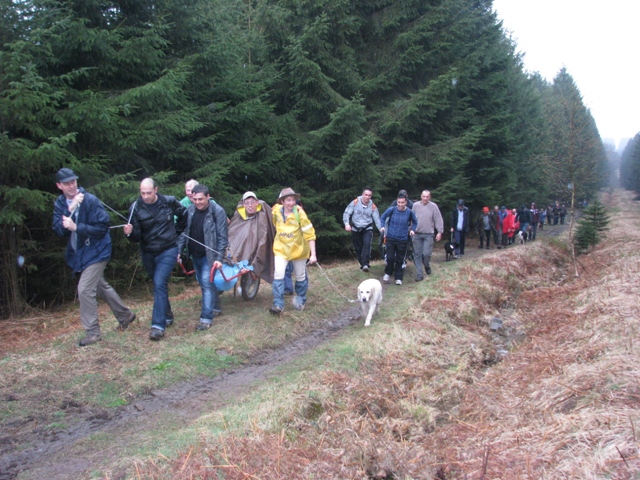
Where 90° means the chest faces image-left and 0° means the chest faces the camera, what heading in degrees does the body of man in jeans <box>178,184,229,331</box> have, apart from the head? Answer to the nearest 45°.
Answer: approximately 45°

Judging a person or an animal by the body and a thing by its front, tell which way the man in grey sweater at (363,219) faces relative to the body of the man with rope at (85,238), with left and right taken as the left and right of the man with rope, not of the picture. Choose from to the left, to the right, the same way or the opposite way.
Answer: the same way

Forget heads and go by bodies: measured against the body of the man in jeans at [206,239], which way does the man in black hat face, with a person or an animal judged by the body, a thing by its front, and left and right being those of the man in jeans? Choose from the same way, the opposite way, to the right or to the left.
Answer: the same way

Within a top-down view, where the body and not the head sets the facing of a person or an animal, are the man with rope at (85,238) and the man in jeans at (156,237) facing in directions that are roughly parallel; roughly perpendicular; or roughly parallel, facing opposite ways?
roughly parallel

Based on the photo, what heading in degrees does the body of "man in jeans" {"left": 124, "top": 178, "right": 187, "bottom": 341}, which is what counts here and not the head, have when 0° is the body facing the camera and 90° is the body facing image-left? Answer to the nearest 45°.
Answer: approximately 45°

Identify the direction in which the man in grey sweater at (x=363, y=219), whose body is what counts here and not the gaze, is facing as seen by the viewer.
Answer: toward the camera

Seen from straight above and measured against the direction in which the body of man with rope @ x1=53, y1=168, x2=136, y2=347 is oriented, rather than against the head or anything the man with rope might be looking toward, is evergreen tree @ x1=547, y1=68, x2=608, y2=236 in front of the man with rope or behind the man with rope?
behind

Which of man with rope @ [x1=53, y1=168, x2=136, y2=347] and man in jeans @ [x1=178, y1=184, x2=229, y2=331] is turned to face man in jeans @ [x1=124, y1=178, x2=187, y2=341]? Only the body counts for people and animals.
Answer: man in jeans @ [x1=178, y1=184, x2=229, y2=331]

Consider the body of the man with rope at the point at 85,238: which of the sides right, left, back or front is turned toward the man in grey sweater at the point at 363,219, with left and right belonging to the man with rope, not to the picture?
back

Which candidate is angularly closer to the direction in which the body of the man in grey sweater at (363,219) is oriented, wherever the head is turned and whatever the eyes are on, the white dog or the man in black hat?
the white dog

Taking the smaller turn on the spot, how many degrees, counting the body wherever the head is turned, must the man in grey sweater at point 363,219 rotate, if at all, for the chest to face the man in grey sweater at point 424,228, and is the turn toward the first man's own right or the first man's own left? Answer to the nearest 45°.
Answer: approximately 90° to the first man's own left

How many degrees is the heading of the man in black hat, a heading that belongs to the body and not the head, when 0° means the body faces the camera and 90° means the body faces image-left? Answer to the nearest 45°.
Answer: approximately 0°

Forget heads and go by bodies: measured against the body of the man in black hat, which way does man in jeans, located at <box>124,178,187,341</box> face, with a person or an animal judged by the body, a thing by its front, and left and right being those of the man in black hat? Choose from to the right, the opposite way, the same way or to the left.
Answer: the same way

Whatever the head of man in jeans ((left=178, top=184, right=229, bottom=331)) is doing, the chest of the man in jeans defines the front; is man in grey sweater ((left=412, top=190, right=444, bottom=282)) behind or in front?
behind

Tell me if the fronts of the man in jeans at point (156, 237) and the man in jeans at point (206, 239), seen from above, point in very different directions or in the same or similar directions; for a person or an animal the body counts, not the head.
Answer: same or similar directions
